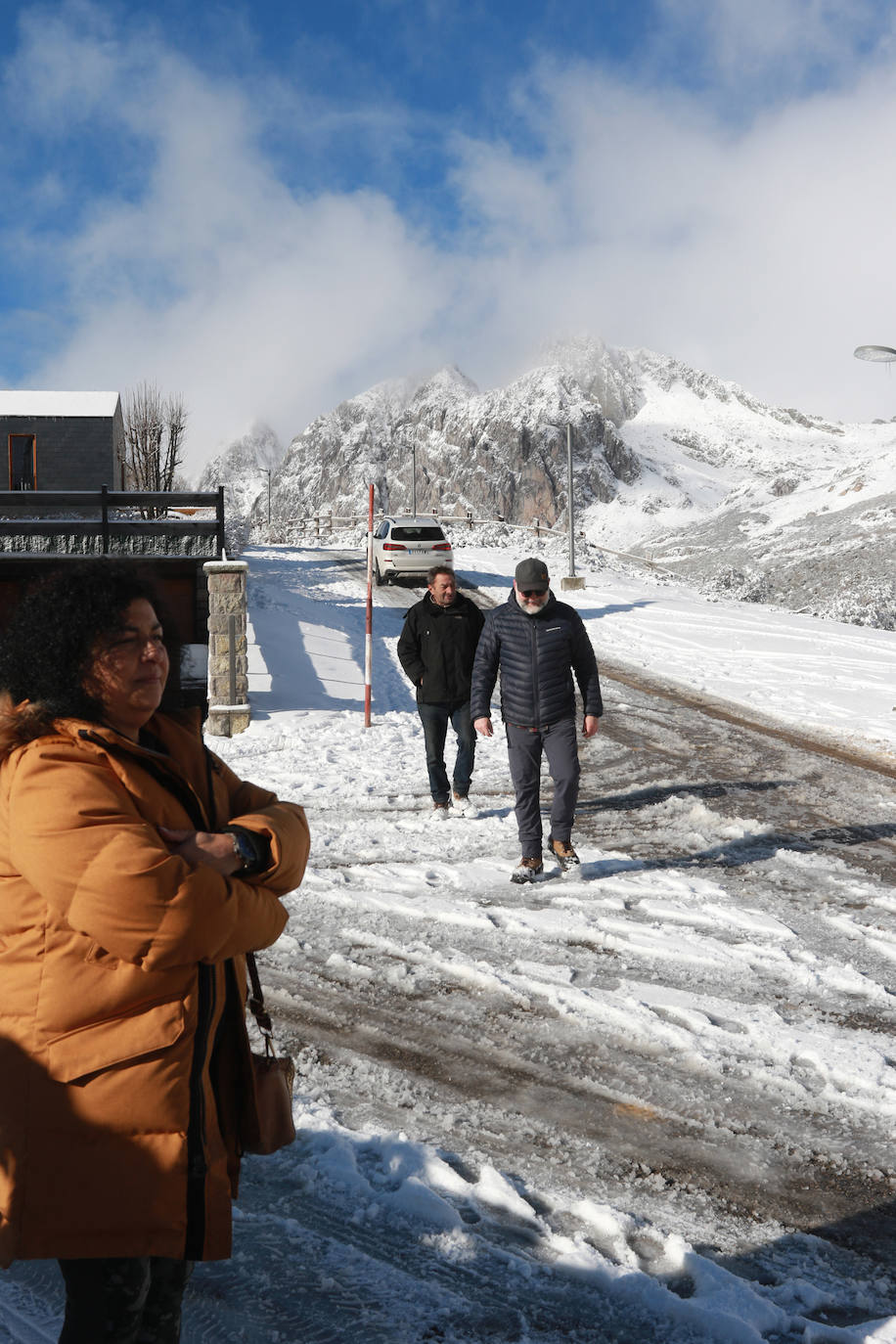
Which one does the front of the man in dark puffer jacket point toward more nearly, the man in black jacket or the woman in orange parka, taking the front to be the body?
the woman in orange parka

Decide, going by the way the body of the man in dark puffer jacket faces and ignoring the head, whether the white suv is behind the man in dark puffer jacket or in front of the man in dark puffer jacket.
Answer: behind

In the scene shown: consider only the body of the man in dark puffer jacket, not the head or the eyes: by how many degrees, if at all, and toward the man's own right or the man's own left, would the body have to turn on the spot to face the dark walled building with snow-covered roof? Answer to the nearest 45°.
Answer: approximately 135° to the man's own right

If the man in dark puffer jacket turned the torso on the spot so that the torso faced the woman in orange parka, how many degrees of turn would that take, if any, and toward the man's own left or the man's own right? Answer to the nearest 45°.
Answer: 0° — they already face them

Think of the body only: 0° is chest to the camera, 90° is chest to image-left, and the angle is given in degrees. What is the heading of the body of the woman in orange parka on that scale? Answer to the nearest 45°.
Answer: approximately 315°

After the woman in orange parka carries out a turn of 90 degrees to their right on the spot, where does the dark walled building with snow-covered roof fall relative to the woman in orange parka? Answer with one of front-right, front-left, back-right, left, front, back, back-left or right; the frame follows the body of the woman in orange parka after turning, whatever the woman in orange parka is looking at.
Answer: back-right

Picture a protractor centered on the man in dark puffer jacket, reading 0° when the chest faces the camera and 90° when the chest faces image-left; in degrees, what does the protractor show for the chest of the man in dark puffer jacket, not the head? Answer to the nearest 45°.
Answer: approximately 0°

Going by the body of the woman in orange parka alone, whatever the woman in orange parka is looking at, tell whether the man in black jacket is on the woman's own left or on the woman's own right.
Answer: on the woman's own left
